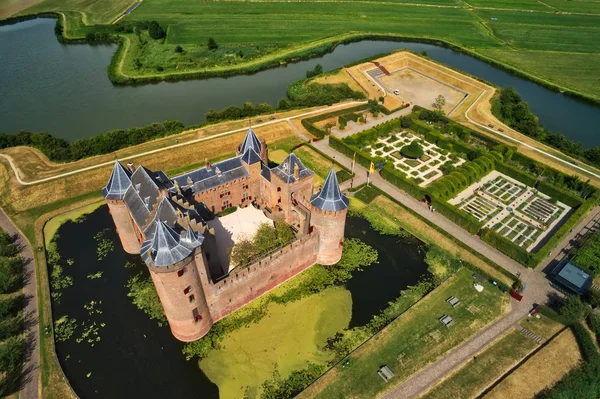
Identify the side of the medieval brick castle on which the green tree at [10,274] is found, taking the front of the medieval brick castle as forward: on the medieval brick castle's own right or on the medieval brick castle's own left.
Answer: on the medieval brick castle's own left

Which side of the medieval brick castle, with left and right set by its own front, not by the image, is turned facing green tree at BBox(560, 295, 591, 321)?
right

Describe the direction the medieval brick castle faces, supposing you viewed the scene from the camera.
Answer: facing away from the viewer and to the right of the viewer
